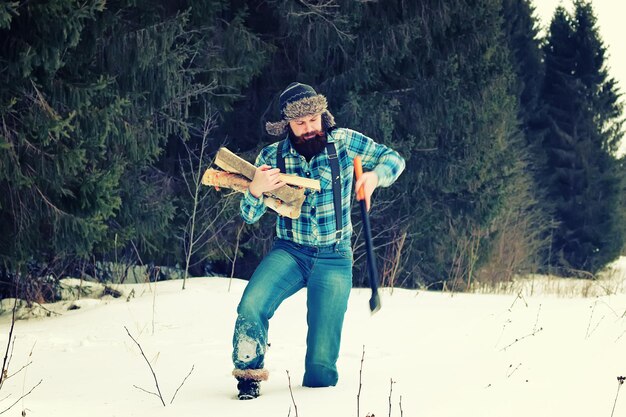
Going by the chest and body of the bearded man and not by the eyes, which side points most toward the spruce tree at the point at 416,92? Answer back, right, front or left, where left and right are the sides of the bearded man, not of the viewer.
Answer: back

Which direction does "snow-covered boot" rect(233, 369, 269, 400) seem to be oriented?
toward the camera

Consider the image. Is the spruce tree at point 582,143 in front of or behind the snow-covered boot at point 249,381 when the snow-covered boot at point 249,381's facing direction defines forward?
behind

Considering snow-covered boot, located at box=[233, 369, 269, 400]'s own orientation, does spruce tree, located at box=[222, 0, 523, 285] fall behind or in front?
behind

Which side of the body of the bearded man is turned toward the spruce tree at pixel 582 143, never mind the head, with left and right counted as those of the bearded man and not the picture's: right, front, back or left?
back
